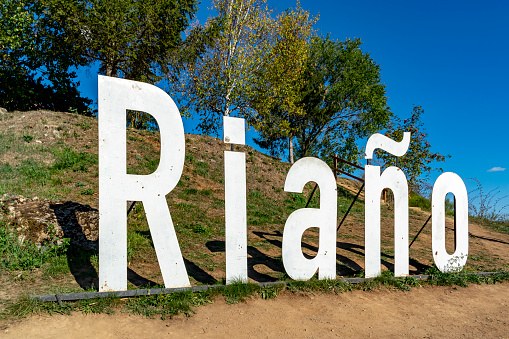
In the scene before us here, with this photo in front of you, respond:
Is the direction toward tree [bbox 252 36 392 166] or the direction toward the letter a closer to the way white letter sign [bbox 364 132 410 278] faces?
the letter a

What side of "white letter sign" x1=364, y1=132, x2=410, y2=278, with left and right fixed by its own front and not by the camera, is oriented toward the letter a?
right

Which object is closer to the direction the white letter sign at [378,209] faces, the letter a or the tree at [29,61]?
the letter a

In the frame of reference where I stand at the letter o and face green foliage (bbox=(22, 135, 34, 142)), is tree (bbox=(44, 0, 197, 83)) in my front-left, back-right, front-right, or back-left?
front-right

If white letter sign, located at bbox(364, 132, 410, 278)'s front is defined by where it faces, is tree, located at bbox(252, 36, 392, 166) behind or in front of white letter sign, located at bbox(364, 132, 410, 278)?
behind

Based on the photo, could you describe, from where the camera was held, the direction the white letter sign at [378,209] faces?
facing the viewer and to the right of the viewer

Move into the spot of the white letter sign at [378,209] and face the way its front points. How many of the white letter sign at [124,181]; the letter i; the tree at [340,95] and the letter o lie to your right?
2

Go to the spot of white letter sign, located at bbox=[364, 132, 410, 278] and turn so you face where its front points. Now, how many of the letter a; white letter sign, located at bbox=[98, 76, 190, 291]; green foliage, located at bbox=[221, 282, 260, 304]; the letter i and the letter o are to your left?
1

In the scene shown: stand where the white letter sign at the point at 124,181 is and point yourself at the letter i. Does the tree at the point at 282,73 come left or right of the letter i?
left

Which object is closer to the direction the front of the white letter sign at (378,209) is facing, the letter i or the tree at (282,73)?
the letter i

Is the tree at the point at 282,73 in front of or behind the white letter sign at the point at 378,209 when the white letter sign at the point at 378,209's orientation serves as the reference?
behind
